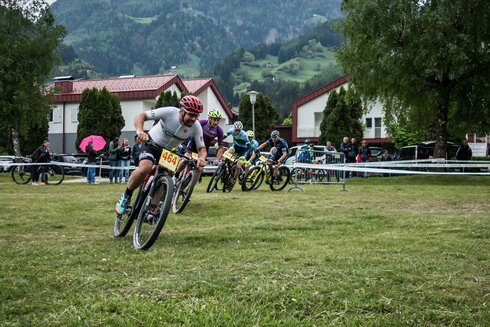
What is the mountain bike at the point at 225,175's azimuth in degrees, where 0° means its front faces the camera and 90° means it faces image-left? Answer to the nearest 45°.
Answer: approximately 45°

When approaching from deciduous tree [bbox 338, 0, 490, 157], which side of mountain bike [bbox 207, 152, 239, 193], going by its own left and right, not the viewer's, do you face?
back

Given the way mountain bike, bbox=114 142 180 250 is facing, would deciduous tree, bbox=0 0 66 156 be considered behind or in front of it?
behind

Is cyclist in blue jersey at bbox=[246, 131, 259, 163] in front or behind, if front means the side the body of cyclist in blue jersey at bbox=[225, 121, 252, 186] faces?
behind

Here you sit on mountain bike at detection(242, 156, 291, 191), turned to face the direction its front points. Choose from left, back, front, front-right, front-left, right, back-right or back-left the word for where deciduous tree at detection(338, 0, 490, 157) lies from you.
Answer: back
